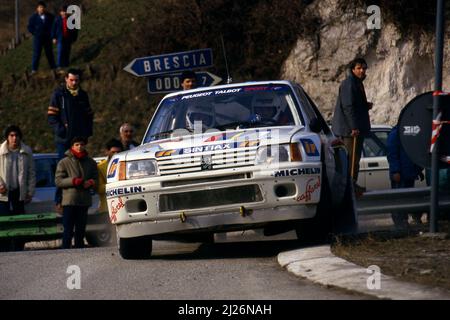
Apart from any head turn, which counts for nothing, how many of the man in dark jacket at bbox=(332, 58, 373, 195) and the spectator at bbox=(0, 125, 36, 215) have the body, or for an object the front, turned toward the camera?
1

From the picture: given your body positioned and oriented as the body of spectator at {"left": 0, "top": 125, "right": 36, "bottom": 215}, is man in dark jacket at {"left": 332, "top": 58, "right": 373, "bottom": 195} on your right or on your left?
on your left

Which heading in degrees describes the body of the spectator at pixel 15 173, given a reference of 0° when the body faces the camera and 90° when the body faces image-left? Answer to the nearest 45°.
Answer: approximately 0°

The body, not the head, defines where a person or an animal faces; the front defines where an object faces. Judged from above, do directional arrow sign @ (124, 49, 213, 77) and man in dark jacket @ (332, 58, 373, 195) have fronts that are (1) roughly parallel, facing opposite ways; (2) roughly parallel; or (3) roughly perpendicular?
roughly perpendicular

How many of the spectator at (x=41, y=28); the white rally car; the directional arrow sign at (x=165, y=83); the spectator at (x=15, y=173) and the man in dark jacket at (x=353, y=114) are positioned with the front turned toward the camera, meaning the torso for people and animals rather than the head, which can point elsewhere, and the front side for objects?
4

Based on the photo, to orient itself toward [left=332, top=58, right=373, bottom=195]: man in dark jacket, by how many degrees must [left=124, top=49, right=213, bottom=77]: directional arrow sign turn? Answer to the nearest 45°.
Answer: approximately 45° to its left
